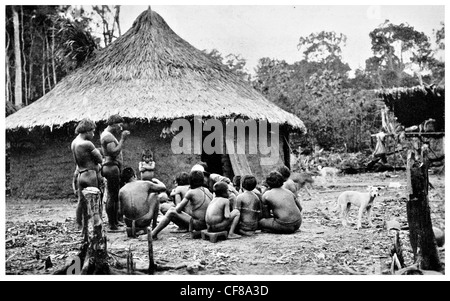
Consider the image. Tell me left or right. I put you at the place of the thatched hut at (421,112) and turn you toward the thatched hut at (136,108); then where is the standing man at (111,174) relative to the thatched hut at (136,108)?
left

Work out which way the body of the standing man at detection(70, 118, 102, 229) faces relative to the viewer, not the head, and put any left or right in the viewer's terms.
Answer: facing away from the viewer and to the right of the viewer

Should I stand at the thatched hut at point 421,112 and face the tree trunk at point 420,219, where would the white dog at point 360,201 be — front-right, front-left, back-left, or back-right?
front-right

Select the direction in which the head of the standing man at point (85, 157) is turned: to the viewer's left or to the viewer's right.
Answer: to the viewer's right
